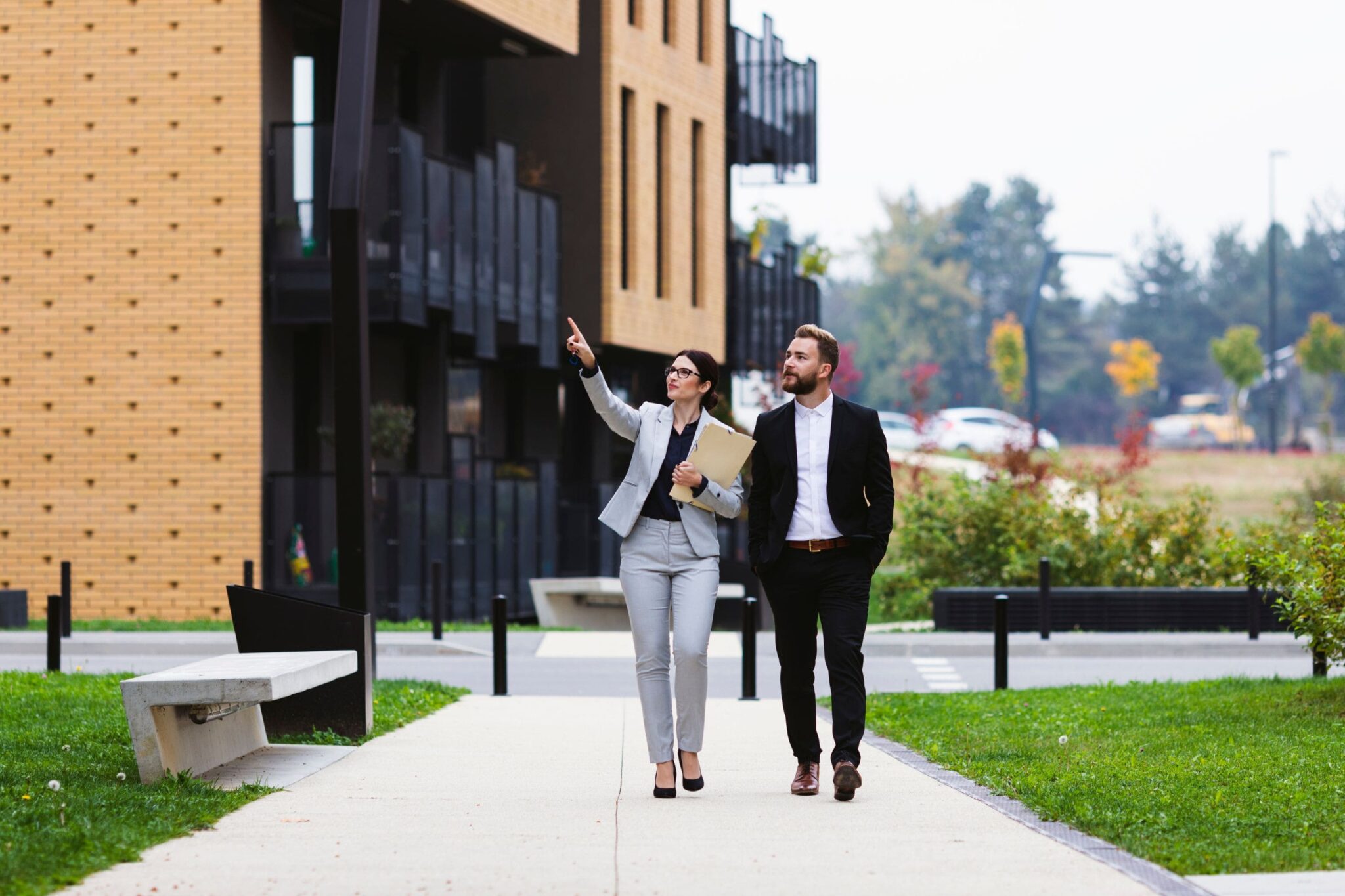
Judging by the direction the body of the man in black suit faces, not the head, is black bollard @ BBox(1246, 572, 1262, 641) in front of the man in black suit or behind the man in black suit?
behind

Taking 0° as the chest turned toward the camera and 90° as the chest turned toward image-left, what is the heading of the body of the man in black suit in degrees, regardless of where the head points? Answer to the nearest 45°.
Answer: approximately 0°

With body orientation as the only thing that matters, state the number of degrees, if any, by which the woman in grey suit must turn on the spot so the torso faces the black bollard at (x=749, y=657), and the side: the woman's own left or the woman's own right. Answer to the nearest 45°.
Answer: approximately 180°

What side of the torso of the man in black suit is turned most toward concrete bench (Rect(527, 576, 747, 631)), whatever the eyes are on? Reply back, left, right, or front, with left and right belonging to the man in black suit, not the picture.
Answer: back

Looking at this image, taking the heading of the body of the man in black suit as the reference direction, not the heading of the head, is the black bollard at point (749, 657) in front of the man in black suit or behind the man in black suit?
behind

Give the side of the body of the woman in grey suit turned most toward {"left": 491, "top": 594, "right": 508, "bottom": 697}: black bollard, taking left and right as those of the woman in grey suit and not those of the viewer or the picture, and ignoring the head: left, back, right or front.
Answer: back

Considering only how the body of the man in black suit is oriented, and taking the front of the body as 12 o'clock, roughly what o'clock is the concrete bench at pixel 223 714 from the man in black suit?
The concrete bench is roughly at 3 o'clock from the man in black suit.

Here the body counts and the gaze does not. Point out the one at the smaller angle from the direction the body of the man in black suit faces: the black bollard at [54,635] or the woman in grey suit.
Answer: the woman in grey suit

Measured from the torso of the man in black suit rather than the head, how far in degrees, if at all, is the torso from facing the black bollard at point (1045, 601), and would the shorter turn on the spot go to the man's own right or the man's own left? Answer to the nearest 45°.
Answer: approximately 180°

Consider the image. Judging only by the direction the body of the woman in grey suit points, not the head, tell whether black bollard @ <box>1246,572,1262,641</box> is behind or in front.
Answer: behind

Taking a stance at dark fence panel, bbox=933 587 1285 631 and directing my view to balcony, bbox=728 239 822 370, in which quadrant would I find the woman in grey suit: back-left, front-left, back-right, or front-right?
back-left
